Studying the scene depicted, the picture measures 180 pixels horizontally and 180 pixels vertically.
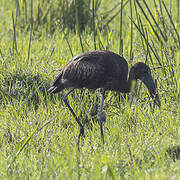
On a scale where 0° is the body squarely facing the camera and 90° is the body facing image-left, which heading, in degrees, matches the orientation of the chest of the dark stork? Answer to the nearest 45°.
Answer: approximately 270°
